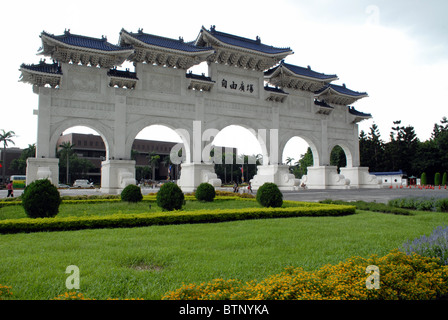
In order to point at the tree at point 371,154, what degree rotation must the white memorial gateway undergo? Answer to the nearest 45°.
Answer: approximately 90° to its left

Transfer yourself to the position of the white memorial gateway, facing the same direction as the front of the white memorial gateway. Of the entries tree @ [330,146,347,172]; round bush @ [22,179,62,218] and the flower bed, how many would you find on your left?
1

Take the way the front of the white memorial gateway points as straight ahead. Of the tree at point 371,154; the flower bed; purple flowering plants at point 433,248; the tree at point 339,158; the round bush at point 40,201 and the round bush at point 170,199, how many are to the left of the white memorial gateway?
2

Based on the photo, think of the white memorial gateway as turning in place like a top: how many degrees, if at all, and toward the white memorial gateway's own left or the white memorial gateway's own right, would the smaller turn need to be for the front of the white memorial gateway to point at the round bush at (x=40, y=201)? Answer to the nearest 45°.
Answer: approximately 45° to the white memorial gateway's own right

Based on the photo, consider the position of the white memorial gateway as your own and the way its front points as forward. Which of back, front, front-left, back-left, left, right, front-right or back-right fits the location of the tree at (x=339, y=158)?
left

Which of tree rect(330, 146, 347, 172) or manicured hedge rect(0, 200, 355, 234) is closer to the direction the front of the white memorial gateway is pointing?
the manicured hedge

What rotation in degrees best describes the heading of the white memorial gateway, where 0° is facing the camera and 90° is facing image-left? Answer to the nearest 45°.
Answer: approximately 315°

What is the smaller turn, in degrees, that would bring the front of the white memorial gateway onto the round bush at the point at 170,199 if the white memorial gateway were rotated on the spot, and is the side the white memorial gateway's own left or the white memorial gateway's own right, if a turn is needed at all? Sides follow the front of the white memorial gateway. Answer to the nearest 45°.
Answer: approximately 45° to the white memorial gateway's own right

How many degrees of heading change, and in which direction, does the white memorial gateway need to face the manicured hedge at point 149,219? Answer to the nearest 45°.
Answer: approximately 45° to its right

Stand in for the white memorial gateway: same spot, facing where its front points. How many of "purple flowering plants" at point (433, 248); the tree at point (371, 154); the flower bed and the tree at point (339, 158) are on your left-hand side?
2

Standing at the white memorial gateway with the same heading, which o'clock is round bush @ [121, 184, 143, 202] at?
The round bush is roughly at 2 o'clock from the white memorial gateway.
